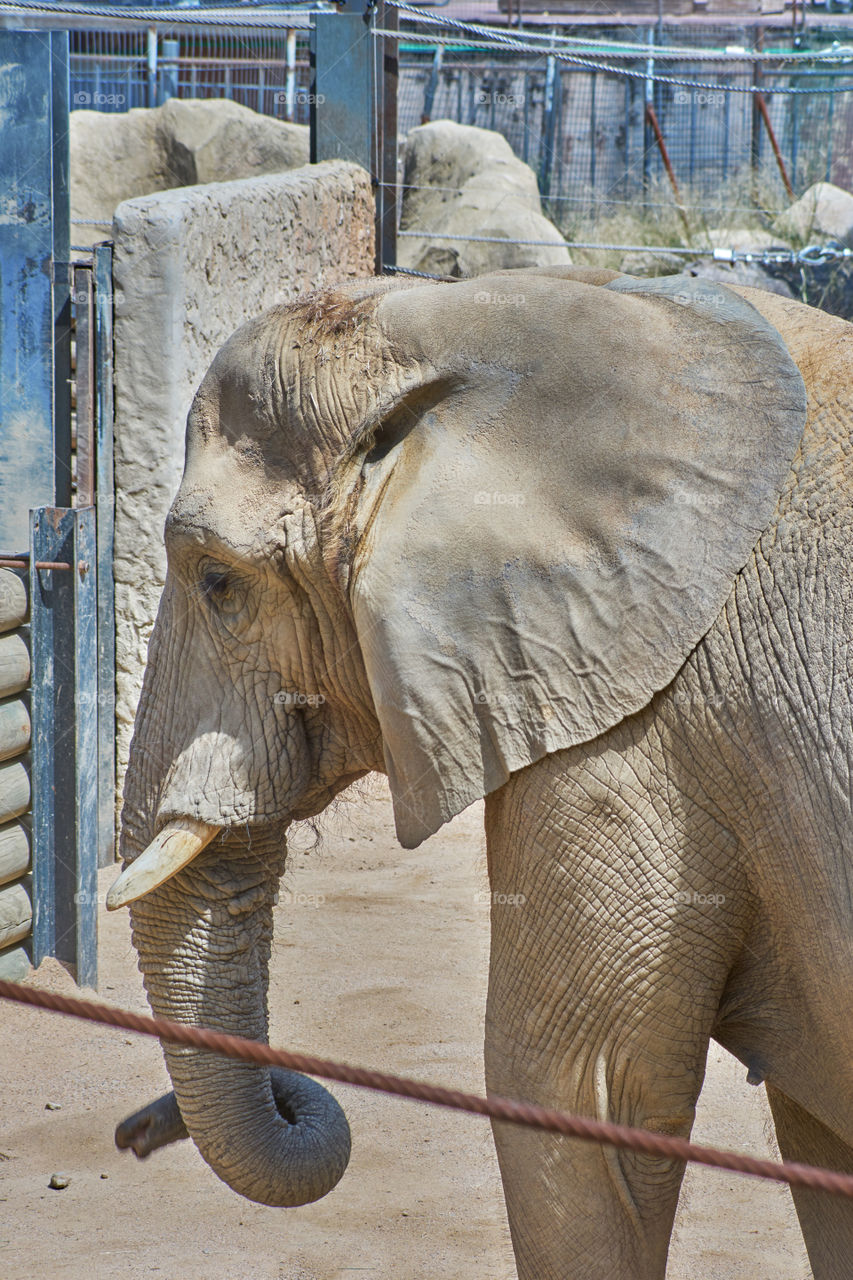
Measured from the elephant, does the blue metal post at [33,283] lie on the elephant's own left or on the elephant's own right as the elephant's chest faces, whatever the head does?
on the elephant's own right

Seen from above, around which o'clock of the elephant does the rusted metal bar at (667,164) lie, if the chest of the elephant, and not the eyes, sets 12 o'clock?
The rusted metal bar is roughly at 3 o'clock from the elephant.

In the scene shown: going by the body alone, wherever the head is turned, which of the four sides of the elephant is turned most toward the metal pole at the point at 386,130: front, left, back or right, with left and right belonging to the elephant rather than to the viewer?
right

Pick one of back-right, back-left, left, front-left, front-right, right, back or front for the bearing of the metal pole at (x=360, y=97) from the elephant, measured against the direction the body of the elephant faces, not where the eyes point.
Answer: right

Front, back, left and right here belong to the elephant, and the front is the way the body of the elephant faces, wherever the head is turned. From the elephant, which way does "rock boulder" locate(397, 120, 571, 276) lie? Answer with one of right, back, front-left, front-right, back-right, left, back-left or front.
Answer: right

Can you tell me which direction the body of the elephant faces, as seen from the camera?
to the viewer's left

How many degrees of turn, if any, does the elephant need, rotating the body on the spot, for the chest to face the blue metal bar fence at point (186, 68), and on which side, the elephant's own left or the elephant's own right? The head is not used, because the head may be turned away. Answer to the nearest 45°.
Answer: approximately 90° to the elephant's own right

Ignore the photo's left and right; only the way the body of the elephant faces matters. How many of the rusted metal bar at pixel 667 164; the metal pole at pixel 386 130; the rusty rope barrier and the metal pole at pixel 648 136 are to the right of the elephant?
3

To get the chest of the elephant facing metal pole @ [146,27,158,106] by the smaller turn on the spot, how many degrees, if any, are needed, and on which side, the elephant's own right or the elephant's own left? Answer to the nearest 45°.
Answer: approximately 90° to the elephant's own right

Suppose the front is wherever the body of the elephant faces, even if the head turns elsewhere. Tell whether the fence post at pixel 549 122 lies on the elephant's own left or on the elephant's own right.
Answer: on the elephant's own right

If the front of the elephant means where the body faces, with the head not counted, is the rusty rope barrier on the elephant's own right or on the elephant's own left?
on the elephant's own left

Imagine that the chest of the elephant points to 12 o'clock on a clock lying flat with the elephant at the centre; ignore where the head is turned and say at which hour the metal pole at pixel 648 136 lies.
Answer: The metal pole is roughly at 3 o'clock from the elephant.

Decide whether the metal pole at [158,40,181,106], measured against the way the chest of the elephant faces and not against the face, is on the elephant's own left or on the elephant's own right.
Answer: on the elephant's own right
